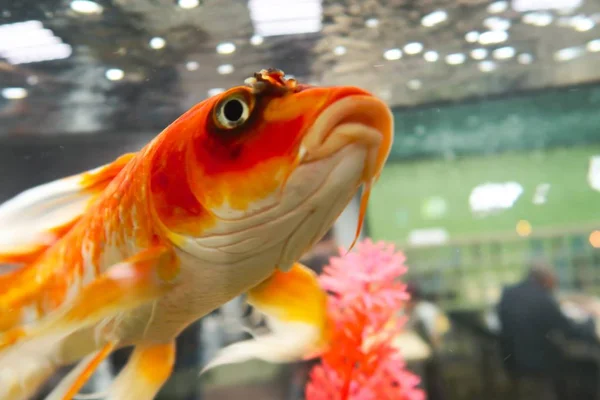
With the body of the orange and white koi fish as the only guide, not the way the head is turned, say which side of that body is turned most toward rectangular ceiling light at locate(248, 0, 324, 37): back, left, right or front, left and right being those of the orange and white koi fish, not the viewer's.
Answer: left

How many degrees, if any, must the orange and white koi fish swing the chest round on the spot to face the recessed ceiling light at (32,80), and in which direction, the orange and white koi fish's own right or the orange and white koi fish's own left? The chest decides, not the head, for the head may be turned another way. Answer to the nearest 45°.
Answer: approximately 135° to the orange and white koi fish's own left

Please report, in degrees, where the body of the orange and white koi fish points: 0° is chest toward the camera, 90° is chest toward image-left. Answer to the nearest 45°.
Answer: approximately 315°

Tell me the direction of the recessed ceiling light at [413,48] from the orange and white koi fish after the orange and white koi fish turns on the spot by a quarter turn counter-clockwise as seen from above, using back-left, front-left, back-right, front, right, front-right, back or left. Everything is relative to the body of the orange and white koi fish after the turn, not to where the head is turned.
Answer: front

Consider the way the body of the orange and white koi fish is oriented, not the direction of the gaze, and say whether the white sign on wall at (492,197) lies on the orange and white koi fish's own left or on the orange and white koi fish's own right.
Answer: on the orange and white koi fish's own left

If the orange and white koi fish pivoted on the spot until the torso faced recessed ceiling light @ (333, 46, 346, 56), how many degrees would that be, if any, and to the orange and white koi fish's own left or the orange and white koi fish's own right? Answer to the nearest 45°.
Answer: approximately 90° to the orange and white koi fish's own left
